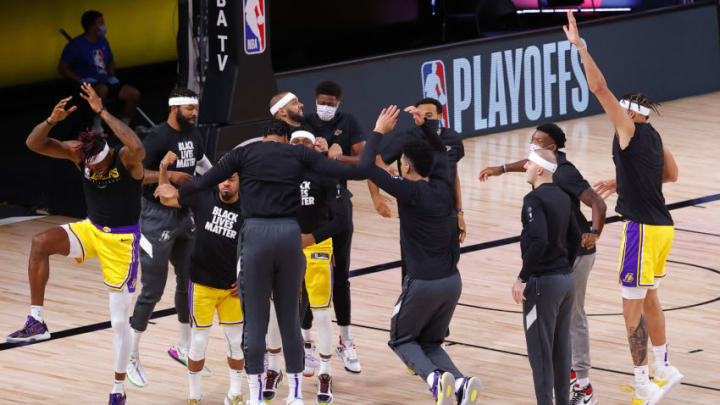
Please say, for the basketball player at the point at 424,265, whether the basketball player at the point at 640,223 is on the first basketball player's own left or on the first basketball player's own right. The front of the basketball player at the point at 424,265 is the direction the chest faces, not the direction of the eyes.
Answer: on the first basketball player's own right

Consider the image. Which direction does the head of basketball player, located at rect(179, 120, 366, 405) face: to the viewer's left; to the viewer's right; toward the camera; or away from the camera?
away from the camera

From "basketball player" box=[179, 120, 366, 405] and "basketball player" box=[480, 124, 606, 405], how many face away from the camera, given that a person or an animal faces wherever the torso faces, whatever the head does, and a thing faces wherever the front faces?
1

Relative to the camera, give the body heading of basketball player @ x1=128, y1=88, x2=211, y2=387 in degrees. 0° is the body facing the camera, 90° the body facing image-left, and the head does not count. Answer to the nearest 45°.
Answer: approximately 315°

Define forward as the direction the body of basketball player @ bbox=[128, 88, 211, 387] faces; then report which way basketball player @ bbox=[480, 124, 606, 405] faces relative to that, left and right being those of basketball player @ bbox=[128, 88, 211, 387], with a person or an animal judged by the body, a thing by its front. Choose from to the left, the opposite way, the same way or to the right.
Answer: to the right

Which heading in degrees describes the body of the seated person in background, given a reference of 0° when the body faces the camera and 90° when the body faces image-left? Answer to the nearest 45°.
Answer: approximately 315°

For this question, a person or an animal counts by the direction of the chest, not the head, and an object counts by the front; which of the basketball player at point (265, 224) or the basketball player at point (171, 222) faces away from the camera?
the basketball player at point (265, 224)
